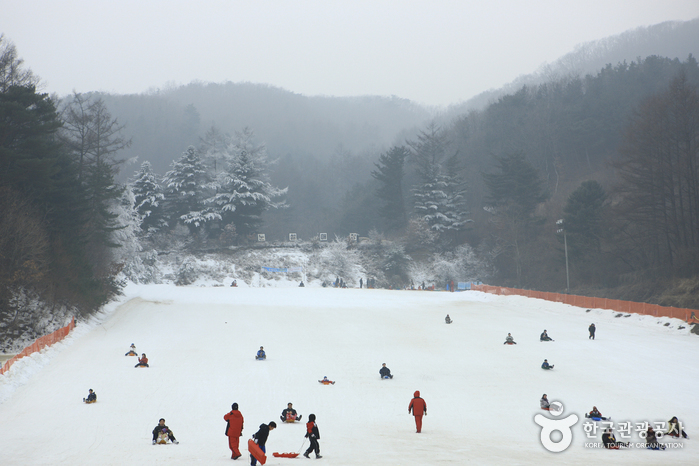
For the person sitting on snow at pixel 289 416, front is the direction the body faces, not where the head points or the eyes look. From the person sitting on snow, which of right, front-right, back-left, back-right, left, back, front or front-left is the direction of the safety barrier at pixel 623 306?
back-left

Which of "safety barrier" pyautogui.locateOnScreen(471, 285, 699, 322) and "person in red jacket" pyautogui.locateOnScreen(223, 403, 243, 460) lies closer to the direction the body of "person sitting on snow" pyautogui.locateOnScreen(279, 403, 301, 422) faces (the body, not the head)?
the person in red jacket

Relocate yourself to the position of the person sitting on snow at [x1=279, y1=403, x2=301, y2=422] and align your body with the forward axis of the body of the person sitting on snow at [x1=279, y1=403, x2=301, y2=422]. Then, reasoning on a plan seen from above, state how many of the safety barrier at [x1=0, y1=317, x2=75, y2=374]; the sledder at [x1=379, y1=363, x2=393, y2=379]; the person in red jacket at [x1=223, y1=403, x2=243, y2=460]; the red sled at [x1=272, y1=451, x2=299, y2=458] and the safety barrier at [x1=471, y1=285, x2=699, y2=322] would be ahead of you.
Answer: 2

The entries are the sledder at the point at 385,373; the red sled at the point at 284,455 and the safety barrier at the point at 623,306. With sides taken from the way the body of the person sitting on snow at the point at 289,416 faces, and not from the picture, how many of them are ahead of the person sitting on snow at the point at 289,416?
1

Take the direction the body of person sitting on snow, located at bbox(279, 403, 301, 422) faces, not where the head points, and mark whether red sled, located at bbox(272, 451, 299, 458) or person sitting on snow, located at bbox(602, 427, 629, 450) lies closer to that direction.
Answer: the red sled

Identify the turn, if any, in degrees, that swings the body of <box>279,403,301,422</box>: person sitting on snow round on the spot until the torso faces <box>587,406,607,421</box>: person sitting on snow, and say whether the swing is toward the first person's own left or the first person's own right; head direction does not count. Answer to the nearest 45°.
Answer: approximately 90° to the first person's own left

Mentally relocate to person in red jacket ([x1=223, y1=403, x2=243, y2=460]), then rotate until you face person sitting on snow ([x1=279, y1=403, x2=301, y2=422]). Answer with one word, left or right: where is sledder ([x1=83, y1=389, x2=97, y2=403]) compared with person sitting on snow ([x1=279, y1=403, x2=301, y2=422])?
left

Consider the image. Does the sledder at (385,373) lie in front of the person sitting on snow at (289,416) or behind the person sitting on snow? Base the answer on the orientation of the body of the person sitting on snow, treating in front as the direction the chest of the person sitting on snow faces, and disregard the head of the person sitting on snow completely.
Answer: behind

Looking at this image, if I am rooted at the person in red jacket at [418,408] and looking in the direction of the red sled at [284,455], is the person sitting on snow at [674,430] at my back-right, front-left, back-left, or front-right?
back-left

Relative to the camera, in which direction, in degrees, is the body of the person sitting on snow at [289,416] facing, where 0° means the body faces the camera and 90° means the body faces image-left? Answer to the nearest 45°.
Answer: approximately 0°

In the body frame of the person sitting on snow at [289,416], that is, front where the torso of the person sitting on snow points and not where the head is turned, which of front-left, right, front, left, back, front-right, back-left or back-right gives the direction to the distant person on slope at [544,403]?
left

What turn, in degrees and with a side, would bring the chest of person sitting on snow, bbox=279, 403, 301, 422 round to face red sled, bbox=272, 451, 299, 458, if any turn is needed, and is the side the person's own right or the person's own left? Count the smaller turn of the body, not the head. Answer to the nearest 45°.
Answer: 0° — they already face it
